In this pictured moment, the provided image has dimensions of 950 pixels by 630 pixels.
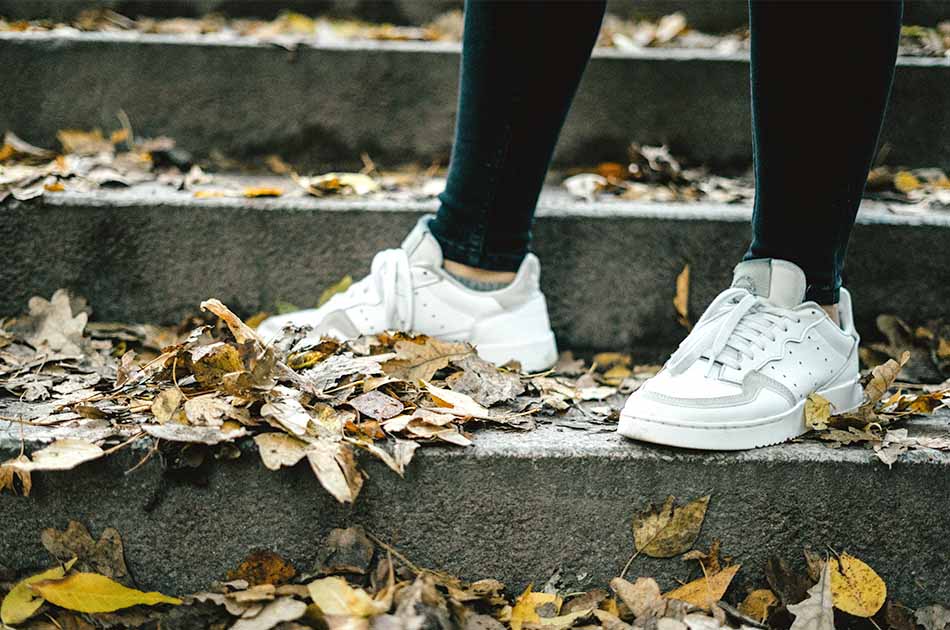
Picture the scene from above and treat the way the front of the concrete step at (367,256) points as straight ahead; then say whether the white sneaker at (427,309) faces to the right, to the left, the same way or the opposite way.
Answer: to the right

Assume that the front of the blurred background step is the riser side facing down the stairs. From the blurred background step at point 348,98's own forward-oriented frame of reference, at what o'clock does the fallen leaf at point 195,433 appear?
The fallen leaf is roughly at 12 o'clock from the blurred background step.

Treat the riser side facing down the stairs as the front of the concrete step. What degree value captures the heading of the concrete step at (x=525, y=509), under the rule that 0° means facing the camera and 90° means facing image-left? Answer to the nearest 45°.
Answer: approximately 0°

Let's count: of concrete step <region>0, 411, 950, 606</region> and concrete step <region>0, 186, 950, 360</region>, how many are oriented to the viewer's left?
0

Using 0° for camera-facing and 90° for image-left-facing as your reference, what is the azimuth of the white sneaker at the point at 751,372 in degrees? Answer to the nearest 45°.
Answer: approximately 45°

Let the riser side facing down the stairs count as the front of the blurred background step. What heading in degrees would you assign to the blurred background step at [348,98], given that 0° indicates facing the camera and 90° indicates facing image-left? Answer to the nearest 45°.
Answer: approximately 0°

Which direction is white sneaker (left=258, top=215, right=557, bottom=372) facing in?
to the viewer's left
